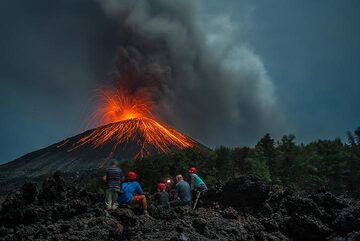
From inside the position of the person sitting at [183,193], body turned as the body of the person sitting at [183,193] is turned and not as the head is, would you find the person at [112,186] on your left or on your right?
on your left

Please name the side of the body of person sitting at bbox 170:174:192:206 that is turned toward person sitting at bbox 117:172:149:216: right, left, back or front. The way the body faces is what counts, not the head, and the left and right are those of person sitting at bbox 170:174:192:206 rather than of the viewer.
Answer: left

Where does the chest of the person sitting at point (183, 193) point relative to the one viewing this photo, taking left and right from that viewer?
facing away from the viewer and to the left of the viewer
